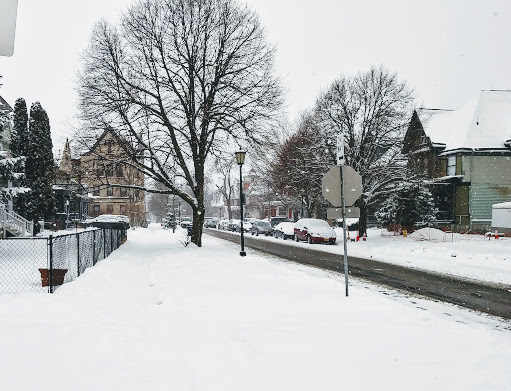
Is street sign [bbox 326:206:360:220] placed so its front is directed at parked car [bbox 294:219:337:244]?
yes

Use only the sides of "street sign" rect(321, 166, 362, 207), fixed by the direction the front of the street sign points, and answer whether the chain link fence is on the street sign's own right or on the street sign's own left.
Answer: on the street sign's own left

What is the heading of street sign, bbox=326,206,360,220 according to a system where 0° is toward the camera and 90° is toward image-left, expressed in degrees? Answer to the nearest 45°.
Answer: approximately 180°

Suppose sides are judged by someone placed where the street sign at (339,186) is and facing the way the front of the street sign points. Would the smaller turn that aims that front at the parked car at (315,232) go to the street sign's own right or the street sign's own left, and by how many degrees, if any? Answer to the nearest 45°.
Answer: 0° — it already faces it

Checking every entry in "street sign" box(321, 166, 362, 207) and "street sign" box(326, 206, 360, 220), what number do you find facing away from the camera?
2

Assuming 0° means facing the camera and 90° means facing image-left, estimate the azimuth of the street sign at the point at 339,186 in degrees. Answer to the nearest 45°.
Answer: approximately 180°

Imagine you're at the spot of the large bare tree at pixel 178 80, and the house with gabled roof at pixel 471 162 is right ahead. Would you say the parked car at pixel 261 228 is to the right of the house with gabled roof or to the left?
left
